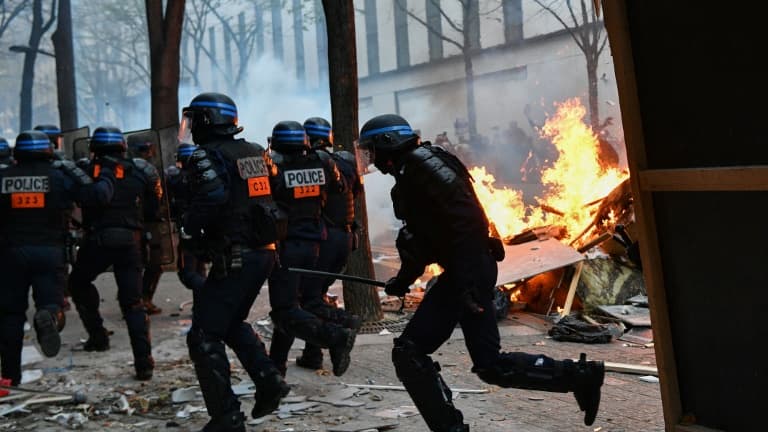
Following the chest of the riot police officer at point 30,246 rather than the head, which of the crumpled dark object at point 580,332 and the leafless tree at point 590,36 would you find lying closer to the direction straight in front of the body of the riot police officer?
the leafless tree

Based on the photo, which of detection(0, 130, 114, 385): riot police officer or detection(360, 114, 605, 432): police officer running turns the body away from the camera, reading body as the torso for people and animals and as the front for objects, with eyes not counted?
the riot police officer

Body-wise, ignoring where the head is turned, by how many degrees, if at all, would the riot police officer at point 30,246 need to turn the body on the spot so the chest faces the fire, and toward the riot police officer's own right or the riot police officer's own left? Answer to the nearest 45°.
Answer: approximately 90° to the riot police officer's own right

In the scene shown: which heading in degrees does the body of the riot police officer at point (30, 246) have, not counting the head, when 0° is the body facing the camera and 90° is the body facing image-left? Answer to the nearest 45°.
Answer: approximately 180°

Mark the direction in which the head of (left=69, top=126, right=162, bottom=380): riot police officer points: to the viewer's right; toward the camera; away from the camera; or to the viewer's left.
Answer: away from the camera

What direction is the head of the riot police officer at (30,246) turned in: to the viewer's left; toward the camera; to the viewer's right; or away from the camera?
away from the camera

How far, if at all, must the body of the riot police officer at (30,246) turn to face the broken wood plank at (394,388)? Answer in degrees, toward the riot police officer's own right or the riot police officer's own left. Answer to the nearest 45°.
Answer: approximately 135° to the riot police officer's own right

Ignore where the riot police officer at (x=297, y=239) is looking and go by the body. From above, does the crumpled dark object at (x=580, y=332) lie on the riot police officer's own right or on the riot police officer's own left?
on the riot police officer's own right
